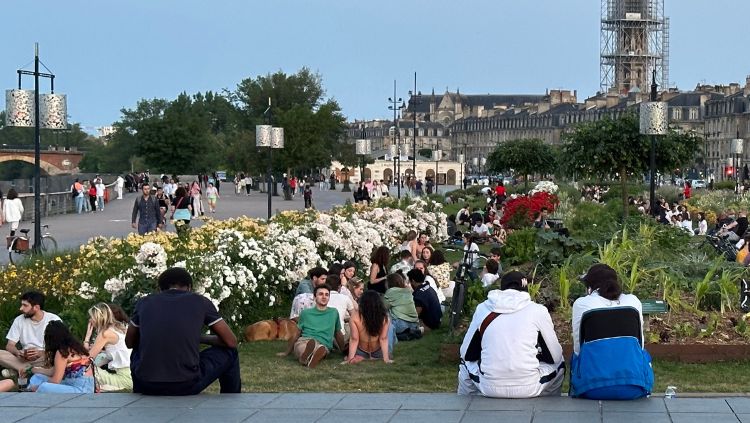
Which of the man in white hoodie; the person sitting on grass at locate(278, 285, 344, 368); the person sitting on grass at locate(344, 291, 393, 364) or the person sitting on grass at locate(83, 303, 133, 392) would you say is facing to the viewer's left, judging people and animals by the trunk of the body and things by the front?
the person sitting on grass at locate(83, 303, 133, 392)

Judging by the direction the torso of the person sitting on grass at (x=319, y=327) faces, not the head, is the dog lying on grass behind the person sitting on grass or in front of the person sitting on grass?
behind

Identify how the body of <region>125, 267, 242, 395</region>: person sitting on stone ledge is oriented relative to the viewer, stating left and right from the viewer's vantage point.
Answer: facing away from the viewer

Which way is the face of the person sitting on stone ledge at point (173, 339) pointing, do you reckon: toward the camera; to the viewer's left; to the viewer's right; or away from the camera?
away from the camera

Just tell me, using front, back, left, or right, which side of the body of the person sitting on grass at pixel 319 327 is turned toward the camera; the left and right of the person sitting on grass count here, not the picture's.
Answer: front

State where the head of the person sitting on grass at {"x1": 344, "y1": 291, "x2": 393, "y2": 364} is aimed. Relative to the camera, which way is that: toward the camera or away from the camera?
away from the camera

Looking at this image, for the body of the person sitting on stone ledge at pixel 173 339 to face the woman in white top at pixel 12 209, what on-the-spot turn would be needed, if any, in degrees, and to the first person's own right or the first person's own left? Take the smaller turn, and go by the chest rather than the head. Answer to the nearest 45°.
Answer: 0° — they already face them

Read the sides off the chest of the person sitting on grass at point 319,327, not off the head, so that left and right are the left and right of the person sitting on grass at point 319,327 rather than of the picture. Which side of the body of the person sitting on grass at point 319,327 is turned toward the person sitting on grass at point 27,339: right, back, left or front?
right

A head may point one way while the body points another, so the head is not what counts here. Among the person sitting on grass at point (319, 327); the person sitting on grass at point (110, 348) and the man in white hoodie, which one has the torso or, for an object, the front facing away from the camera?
the man in white hoodie

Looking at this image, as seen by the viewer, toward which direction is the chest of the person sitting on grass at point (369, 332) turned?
away from the camera

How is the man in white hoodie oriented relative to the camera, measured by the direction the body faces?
away from the camera

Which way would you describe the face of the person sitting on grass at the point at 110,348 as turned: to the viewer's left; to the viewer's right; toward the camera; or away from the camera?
to the viewer's left
